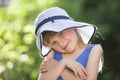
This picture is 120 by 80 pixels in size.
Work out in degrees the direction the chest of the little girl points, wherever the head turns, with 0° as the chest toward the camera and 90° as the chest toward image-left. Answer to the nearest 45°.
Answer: approximately 0°
